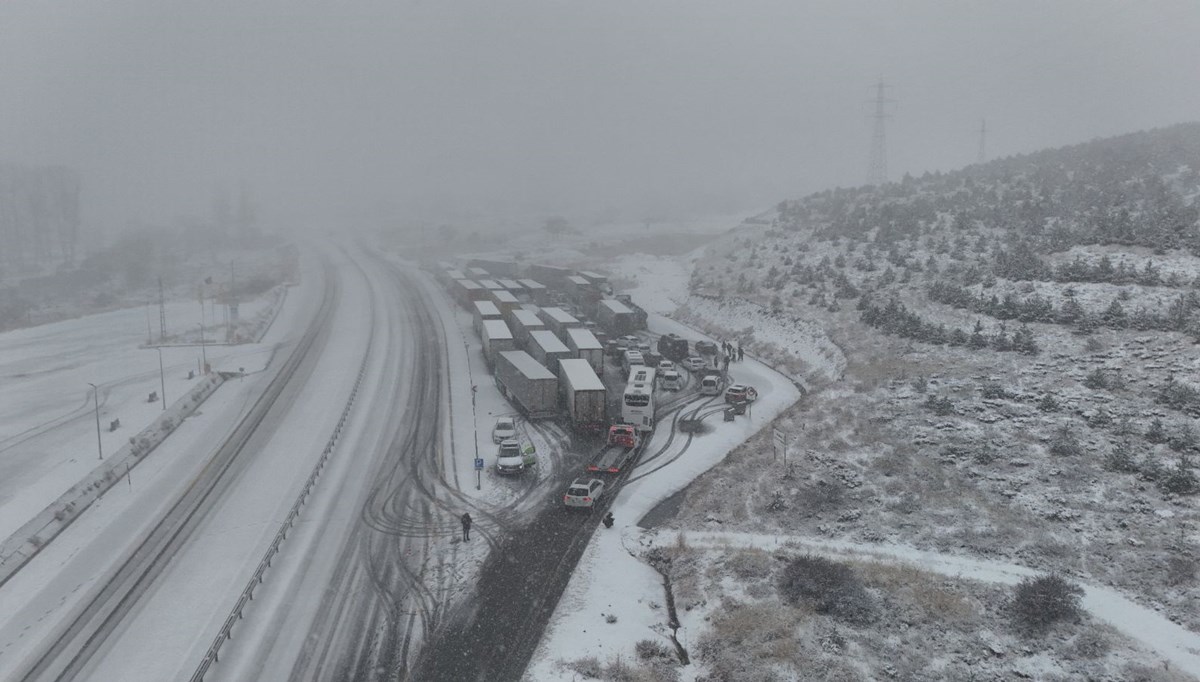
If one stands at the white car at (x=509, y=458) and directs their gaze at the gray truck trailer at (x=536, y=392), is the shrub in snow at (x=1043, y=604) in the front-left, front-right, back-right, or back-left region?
back-right
